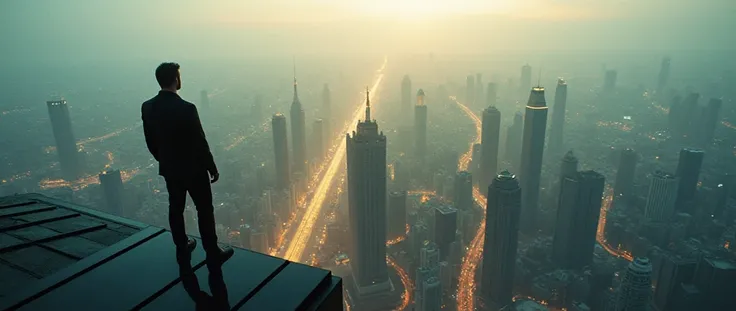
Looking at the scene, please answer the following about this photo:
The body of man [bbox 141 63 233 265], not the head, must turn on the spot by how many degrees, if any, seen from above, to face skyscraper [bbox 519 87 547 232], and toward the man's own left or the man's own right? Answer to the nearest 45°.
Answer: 0° — they already face it

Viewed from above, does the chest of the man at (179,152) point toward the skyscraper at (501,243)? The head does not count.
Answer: yes

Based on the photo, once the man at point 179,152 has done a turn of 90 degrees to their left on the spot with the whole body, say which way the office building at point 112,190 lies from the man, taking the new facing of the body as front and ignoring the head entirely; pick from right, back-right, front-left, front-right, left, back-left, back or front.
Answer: front-right

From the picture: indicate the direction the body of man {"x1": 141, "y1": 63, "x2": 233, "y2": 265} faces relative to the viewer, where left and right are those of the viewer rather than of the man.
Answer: facing away from the viewer and to the right of the viewer

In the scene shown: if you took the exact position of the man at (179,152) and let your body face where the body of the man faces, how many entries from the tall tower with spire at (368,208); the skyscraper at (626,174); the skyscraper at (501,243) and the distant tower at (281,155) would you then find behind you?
0

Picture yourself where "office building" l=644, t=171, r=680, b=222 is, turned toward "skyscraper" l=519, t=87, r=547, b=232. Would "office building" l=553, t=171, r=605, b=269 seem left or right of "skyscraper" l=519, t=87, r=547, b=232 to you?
left

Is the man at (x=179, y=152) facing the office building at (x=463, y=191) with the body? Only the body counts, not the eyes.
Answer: yes

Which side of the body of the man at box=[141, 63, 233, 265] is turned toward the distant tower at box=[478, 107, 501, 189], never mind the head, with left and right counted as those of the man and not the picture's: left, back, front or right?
front

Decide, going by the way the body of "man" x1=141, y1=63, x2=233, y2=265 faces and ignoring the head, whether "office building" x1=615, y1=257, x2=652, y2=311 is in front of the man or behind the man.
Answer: in front

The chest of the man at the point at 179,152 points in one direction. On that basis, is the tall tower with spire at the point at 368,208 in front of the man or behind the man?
in front

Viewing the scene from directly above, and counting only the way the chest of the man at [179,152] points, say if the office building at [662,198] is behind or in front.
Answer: in front

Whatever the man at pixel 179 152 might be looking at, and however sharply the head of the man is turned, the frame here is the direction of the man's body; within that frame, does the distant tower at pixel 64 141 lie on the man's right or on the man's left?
on the man's left

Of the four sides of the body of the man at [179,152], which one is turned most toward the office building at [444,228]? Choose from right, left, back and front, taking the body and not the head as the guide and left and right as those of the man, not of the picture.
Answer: front

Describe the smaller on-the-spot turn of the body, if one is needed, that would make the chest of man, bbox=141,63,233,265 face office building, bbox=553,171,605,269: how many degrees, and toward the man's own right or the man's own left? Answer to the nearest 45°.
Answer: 0° — they already face it

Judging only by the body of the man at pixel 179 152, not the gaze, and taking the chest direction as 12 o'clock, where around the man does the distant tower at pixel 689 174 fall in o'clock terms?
The distant tower is roughly at 1 o'clock from the man.

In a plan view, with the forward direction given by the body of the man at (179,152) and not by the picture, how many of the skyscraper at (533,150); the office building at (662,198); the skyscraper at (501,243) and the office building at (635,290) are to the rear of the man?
0
